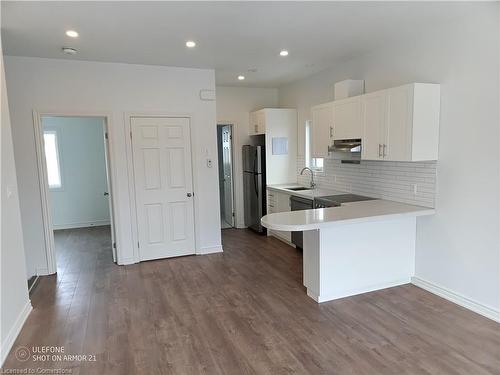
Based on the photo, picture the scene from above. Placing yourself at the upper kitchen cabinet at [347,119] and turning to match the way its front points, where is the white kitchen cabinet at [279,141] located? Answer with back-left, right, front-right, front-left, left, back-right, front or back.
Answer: right

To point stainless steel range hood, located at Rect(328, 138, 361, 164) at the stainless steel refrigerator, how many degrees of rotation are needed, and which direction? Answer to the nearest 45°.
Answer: approximately 90° to its right

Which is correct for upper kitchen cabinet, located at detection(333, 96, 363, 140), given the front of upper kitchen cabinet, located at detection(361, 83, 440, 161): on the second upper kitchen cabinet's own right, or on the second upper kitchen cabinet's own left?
on the second upper kitchen cabinet's own right

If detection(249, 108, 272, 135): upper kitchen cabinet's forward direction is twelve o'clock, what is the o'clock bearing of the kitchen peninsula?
The kitchen peninsula is roughly at 10 o'clock from the upper kitchen cabinet.

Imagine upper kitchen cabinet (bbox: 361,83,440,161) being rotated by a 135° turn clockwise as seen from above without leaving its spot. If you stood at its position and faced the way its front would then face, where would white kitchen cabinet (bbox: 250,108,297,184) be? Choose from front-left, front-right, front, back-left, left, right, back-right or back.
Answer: front-left

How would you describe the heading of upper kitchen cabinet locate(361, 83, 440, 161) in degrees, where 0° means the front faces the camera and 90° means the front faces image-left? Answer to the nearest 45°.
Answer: approximately 45°

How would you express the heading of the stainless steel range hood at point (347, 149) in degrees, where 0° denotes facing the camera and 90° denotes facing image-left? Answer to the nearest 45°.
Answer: approximately 45°

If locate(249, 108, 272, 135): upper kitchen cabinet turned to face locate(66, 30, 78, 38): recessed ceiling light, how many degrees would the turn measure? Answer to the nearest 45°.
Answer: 0° — it already faces it

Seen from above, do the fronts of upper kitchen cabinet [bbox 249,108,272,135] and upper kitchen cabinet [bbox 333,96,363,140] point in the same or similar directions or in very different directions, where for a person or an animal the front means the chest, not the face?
same or similar directions

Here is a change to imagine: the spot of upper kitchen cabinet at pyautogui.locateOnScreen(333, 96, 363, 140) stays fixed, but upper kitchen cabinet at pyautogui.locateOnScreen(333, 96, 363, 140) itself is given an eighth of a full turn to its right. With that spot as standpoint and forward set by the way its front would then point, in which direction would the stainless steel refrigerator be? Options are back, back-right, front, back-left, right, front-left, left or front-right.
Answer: front-right

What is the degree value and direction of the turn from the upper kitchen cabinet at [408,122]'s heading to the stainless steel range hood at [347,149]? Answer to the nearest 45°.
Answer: approximately 90° to its right

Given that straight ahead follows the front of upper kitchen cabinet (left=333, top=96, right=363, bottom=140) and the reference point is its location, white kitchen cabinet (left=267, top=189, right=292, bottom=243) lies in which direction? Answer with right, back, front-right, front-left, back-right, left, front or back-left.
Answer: right

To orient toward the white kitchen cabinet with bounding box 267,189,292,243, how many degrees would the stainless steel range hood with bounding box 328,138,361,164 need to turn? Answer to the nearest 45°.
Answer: approximately 90° to its right

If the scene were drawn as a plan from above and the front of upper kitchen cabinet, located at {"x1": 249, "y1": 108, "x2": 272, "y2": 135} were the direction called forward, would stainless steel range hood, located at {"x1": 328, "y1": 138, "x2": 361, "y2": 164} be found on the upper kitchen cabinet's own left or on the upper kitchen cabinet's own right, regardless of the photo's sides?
on the upper kitchen cabinet's own left

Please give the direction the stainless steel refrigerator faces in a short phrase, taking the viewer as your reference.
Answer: facing the viewer and to the left of the viewer

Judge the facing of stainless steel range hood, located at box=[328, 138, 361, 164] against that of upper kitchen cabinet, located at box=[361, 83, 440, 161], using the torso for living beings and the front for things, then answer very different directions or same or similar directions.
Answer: same or similar directions
